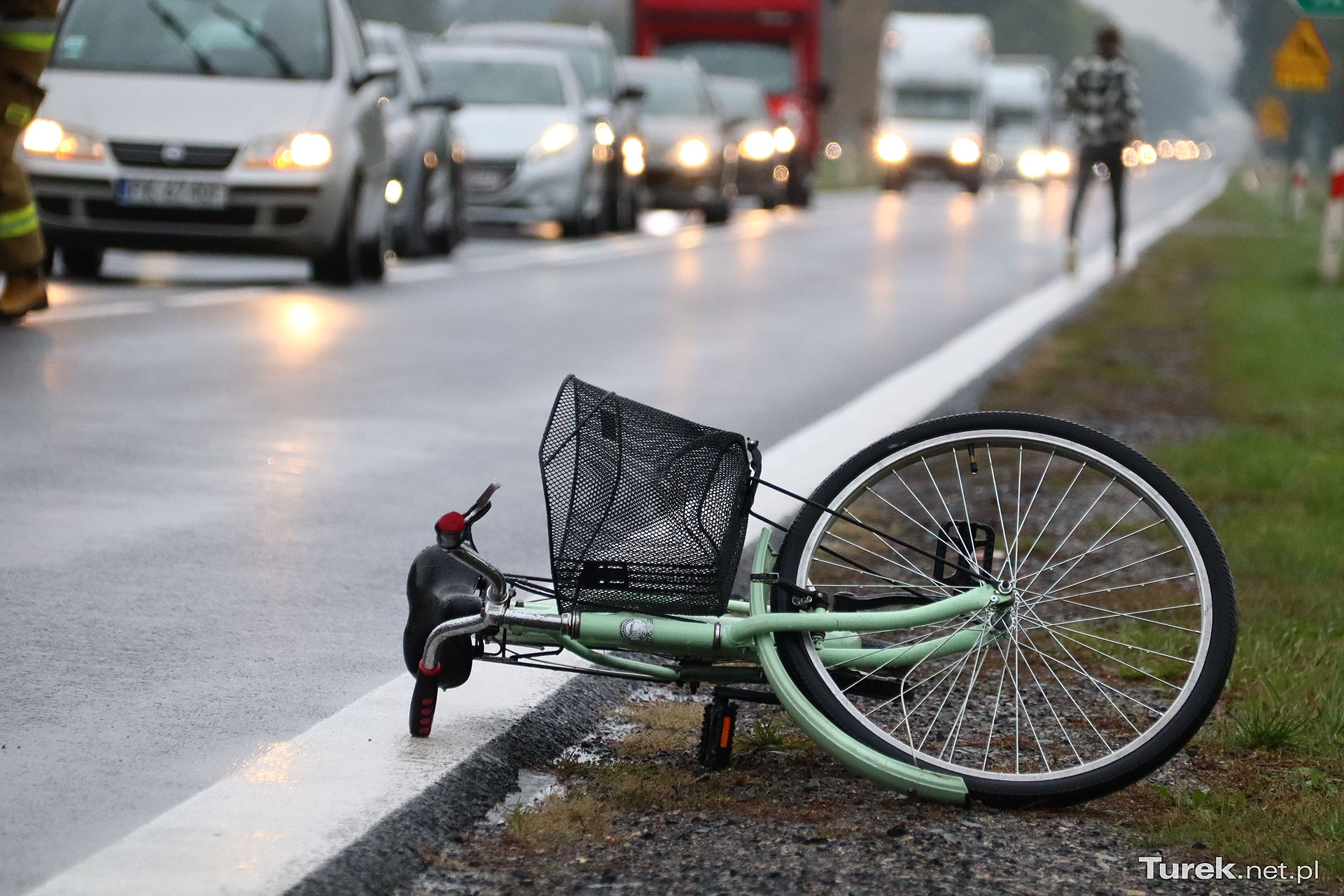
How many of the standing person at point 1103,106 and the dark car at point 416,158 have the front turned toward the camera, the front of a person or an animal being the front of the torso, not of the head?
1

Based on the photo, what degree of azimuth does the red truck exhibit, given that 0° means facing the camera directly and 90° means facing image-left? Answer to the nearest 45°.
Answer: approximately 0°

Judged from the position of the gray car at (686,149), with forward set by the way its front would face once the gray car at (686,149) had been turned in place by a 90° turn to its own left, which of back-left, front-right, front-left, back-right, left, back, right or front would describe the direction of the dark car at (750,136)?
left

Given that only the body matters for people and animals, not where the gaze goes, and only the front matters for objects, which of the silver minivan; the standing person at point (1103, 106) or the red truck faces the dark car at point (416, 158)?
the red truck

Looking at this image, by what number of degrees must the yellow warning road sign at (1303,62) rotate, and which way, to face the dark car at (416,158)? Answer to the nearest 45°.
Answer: approximately 45° to its right

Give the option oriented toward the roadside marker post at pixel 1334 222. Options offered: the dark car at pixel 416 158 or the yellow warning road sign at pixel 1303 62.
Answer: the yellow warning road sign

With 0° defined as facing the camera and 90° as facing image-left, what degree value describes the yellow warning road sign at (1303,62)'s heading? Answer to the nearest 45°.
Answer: approximately 0°

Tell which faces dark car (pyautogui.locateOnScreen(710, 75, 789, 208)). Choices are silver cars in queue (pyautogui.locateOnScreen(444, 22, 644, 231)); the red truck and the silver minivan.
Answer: the red truck

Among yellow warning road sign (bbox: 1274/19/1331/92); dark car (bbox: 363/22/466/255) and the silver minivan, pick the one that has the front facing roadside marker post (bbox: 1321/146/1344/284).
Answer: the yellow warning road sign
